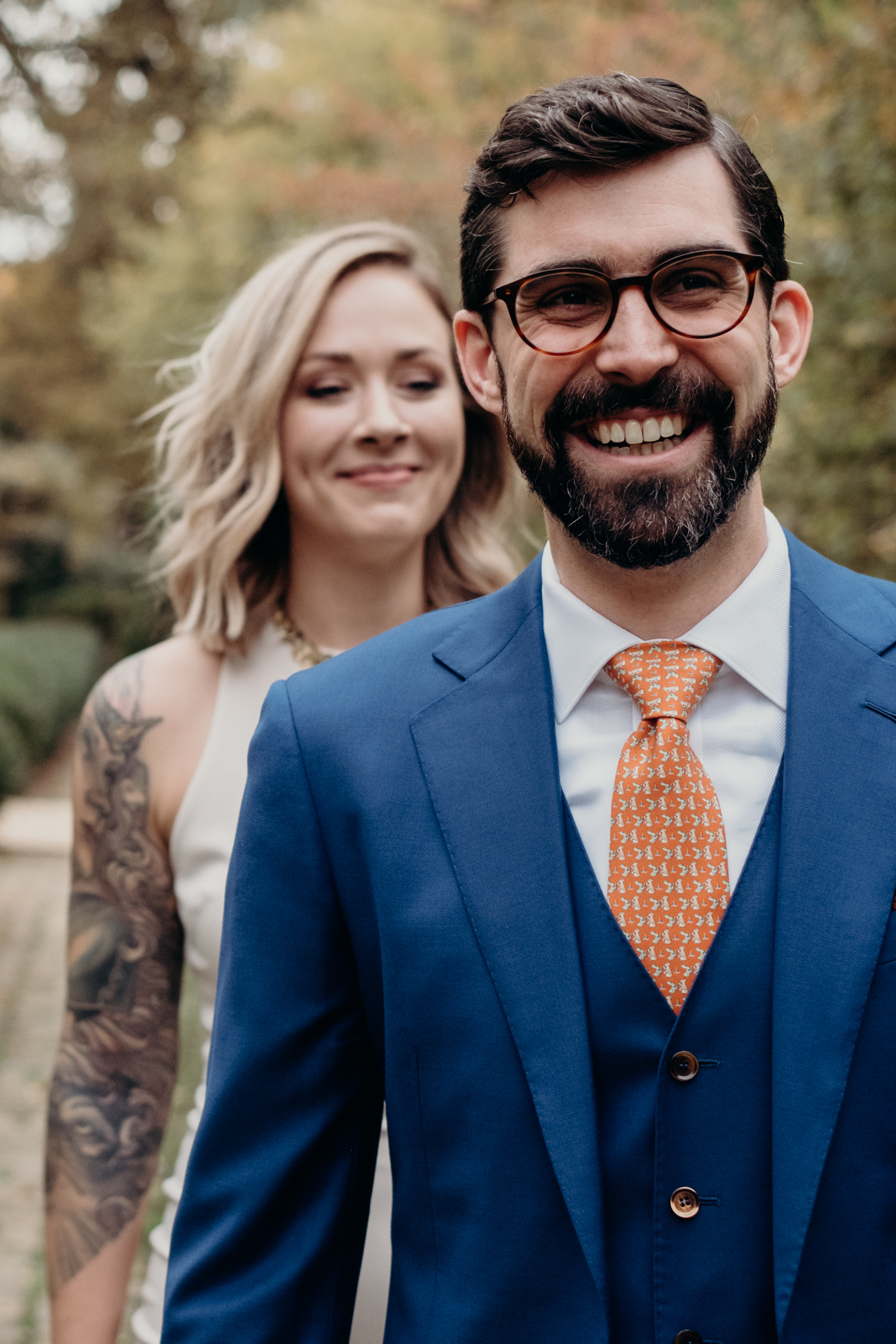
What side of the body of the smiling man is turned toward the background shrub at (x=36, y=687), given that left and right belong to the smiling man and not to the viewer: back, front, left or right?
back

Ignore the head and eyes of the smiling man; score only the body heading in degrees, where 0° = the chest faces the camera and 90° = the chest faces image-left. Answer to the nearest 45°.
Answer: approximately 0°

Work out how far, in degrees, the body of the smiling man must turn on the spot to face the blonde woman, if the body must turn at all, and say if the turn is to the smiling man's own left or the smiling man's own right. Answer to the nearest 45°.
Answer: approximately 135° to the smiling man's own right
